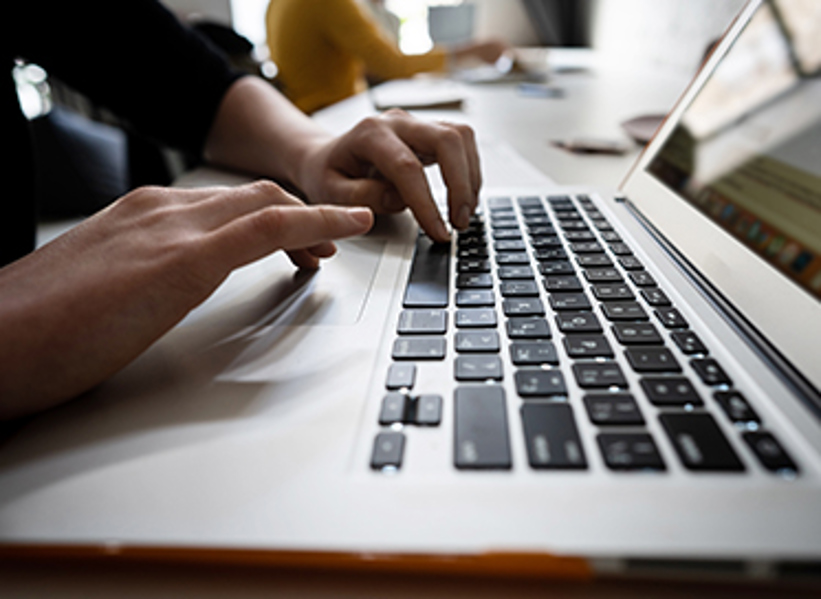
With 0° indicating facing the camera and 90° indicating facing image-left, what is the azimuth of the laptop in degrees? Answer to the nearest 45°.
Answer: approximately 90°
